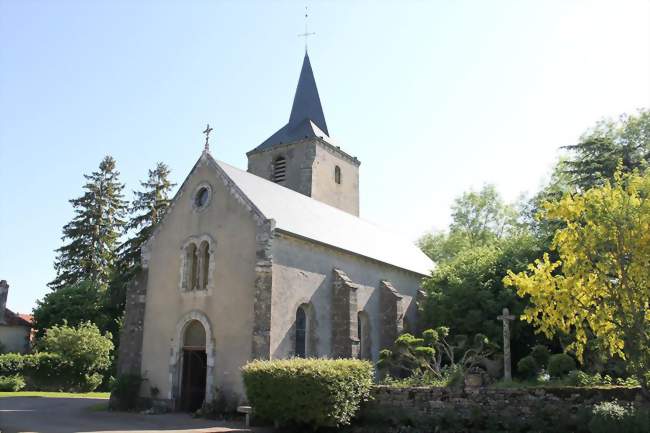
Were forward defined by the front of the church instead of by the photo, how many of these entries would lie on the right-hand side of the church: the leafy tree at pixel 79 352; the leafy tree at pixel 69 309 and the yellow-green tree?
2

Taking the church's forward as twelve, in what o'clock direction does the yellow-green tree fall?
The yellow-green tree is roughly at 9 o'clock from the church.

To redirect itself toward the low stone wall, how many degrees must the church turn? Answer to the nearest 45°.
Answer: approximately 90° to its left

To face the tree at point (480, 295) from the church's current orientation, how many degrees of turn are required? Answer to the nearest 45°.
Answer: approximately 135° to its left

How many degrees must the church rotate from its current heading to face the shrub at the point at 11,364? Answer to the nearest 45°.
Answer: approximately 90° to its right

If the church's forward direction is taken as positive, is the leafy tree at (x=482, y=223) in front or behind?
behind

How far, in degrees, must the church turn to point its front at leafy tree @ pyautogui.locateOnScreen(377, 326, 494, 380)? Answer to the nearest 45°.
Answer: approximately 135° to its left

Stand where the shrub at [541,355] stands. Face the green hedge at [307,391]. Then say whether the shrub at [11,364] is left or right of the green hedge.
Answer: right

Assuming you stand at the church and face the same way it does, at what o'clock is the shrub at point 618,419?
The shrub is roughly at 9 o'clock from the church.

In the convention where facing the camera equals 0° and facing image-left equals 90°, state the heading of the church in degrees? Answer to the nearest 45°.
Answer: approximately 45°

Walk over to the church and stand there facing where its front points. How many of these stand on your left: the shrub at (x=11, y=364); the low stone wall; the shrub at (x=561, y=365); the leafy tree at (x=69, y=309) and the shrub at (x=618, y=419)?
3

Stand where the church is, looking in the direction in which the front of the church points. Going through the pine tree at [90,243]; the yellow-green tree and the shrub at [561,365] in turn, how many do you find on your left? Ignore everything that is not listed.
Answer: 2

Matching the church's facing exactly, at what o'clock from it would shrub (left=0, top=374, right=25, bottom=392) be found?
The shrub is roughly at 3 o'clock from the church.

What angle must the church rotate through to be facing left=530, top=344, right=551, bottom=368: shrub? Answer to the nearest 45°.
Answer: approximately 135° to its left
